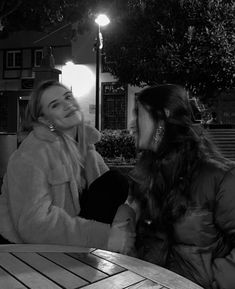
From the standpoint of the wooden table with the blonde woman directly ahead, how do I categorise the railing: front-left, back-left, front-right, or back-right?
front-right

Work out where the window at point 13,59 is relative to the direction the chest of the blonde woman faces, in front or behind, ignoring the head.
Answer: behind

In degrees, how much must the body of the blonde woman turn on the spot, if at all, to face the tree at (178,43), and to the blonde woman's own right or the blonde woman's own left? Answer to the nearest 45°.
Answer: approximately 135° to the blonde woman's own left

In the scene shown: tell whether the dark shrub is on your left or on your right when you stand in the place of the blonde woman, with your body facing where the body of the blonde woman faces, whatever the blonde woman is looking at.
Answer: on your left

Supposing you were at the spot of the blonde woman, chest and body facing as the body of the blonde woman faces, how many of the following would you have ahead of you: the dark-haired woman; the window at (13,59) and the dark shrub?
1

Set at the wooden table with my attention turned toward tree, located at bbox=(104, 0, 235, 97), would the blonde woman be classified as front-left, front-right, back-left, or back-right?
front-left

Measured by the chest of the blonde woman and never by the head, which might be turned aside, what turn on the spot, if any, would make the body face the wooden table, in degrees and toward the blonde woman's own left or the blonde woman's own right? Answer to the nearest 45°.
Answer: approximately 45° to the blonde woman's own right

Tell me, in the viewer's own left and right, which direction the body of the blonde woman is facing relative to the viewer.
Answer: facing the viewer and to the right of the viewer

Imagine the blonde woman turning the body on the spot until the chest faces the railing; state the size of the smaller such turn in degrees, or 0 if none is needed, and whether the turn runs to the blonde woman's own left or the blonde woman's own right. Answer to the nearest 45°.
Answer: approximately 90° to the blonde woman's own left

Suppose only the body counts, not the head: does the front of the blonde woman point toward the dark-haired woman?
yes

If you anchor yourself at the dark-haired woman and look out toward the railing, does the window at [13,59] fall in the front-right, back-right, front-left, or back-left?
front-left
